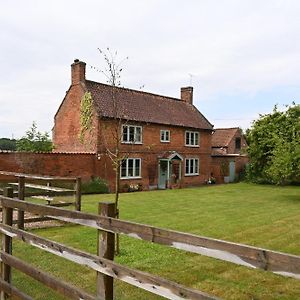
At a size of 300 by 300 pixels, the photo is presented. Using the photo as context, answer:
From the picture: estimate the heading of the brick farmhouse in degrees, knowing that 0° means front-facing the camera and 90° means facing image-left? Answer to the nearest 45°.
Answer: approximately 315°

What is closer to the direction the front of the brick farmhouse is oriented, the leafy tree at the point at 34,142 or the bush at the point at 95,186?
the bush

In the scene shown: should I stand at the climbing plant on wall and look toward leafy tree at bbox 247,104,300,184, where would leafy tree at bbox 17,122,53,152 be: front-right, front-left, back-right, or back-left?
back-left

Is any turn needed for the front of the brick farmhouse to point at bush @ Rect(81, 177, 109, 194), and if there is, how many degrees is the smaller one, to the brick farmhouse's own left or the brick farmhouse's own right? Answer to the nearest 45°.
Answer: approximately 90° to the brick farmhouse's own right

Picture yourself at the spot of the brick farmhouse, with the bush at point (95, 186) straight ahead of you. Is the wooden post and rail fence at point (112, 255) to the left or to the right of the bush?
left

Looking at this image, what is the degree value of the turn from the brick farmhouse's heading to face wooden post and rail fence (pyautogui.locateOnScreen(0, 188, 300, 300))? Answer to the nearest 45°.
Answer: approximately 45° to its right

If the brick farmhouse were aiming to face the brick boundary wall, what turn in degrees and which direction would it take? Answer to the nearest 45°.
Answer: approximately 90° to its right

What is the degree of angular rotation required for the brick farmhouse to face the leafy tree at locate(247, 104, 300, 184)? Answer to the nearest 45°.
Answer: approximately 45° to its left

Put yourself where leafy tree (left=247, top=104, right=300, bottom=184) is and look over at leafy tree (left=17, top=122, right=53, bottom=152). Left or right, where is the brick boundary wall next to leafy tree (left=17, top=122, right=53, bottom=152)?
left
